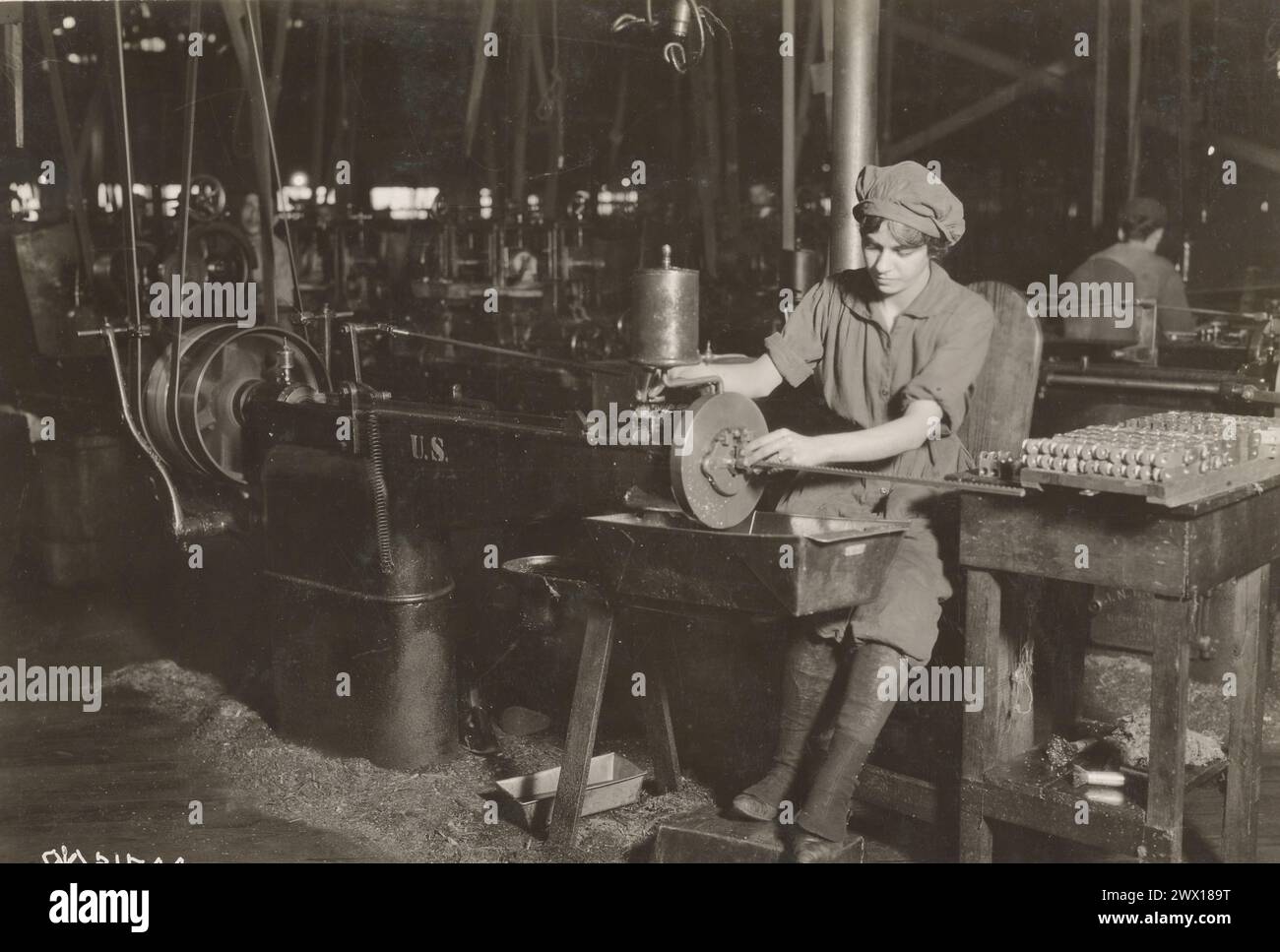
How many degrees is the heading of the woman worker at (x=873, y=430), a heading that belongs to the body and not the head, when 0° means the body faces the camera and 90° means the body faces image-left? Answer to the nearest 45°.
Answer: approximately 45°

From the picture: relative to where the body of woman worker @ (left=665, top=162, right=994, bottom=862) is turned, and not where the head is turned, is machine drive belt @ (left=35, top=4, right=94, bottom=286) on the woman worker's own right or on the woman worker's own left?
on the woman worker's own right

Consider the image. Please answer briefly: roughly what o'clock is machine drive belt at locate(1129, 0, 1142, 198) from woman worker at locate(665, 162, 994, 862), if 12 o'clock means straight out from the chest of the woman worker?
The machine drive belt is roughly at 5 o'clock from the woman worker.
